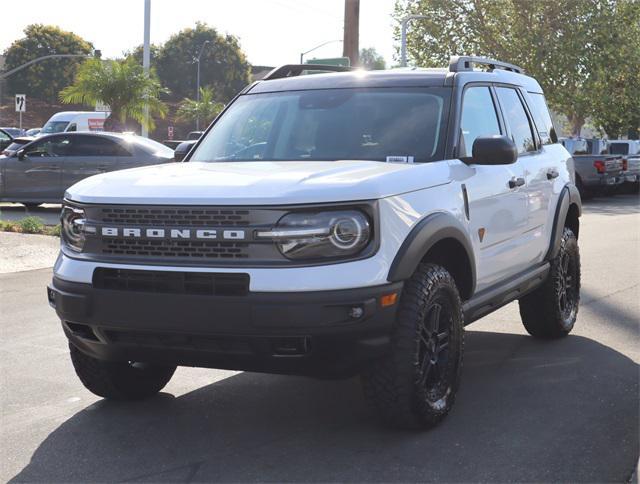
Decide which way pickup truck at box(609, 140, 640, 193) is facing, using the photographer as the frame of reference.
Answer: facing away from the viewer and to the left of the viewer

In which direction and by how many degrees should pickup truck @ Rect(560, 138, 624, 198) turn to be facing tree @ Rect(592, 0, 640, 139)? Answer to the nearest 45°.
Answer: approximately 45° to its right

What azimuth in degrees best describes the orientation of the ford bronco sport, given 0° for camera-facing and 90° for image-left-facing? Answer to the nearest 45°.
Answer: approximately 45°
